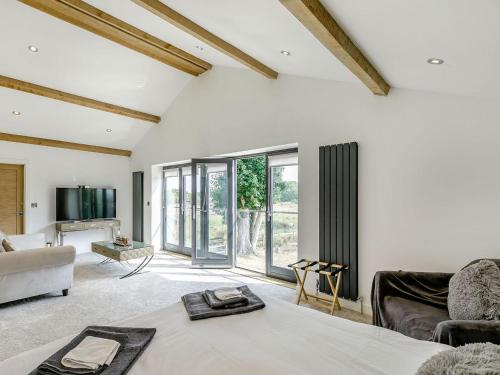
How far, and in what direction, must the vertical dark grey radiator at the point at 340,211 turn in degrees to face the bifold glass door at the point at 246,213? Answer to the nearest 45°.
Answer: approximately 90° to its right

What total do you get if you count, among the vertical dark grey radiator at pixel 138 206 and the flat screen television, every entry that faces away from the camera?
0

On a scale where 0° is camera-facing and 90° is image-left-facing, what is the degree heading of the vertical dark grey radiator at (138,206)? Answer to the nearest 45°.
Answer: approximately 45°

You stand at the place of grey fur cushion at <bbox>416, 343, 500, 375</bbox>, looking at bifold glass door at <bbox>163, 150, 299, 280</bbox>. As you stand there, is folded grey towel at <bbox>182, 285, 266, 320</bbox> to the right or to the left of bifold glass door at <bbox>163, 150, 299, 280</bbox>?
left

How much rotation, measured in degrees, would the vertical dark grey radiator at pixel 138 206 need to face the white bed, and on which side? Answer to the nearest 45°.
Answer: approximately 45° to its left

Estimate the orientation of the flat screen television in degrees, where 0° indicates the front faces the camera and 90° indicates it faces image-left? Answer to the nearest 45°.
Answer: approximately 0°

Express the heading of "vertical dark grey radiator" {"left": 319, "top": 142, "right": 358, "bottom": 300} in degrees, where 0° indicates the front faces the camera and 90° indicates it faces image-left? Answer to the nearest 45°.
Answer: approximately 45°

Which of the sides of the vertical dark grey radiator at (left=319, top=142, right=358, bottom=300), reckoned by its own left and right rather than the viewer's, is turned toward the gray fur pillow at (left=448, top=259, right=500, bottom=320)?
left

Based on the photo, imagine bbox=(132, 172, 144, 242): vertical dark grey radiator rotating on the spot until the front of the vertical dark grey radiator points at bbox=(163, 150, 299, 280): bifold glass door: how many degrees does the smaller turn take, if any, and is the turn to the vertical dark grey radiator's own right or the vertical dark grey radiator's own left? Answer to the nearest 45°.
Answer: approximately 90° to the vertical dark grey radiator's own left

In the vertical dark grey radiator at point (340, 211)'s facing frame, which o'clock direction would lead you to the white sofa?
The white sofa is roughly at 1 o'clock from the vertical dark grey radiator.
